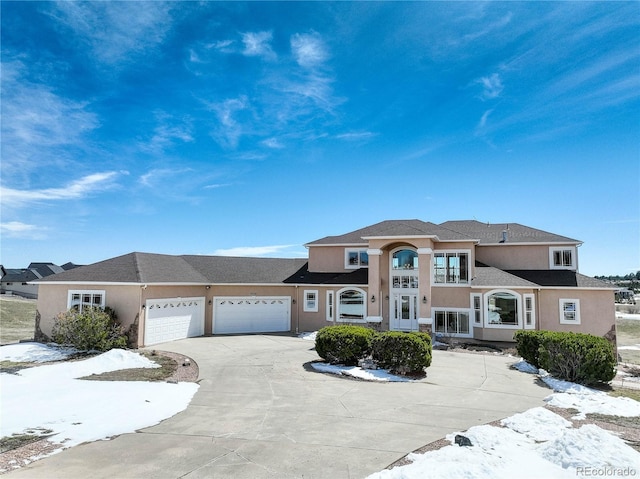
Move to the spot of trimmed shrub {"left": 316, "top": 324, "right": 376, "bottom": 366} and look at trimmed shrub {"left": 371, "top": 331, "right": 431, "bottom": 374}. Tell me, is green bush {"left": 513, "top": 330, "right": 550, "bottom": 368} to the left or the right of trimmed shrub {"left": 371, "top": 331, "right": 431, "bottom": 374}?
left

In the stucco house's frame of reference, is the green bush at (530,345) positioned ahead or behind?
ahead

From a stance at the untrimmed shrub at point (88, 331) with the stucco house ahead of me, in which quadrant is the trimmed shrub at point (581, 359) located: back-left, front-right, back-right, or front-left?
front-right

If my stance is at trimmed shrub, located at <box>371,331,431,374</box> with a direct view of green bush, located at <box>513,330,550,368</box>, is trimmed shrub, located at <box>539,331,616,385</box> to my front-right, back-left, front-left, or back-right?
front-right

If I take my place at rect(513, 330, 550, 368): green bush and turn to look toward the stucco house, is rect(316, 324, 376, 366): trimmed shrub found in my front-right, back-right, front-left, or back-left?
front-left

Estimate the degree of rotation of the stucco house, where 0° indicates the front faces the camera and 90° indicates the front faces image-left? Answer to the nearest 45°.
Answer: approximately 0°

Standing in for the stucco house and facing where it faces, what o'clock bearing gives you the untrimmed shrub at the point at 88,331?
The untrimmed shrub is roughly at 2 o'clock from the stucco house.

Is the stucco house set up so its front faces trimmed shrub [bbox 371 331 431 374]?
yes
